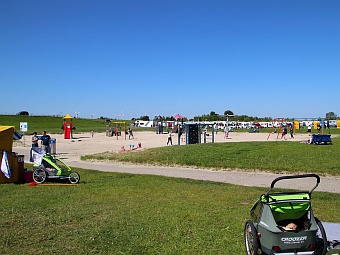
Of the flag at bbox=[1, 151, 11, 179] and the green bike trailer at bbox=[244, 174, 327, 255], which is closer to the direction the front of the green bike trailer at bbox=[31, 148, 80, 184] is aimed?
the green bike trailer

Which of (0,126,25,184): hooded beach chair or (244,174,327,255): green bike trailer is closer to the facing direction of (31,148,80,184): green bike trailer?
the green bike trailer

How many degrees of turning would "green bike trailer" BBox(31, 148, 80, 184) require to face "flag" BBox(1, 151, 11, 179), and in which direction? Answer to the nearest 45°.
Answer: approximately 180°

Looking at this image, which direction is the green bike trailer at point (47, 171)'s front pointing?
to the viewer's right

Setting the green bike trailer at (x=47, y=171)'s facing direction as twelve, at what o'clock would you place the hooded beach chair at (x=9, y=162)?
The hooded beach chair is roughly at 7 o'clock from the green bike trailer.

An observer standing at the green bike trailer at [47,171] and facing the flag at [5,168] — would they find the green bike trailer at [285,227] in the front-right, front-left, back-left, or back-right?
back-left

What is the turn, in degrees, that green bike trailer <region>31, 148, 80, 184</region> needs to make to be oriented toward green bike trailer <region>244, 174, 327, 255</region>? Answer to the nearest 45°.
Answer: approximately 90° to its right
